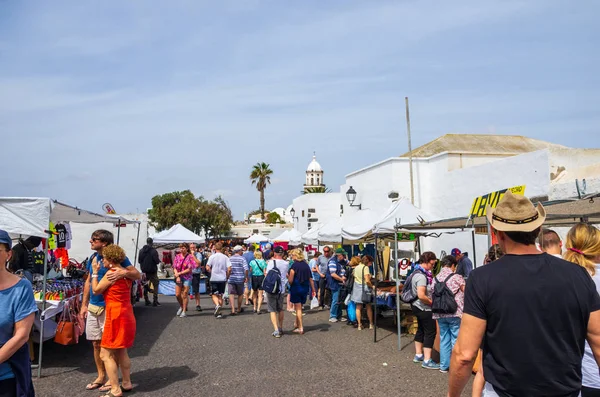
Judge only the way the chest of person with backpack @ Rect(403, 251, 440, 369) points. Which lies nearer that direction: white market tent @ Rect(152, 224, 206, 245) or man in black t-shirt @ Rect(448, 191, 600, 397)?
the man in black t-shirt

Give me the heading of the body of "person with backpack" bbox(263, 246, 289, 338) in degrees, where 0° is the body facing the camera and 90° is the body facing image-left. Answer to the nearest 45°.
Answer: approximately 180°

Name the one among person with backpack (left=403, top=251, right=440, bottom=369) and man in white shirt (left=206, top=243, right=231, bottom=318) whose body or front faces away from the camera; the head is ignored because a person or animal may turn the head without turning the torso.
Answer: the man in white shirt

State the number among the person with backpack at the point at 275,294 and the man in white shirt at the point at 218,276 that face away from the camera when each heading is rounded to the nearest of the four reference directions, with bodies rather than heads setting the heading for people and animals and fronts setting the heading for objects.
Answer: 2

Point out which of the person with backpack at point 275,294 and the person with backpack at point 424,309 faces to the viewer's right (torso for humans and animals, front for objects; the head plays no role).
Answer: the person with backpack at point 424,309

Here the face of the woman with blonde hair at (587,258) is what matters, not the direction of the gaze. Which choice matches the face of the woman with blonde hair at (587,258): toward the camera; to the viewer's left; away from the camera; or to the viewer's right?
away from the camera

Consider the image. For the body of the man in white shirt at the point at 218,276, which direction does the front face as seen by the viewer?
away from the camera

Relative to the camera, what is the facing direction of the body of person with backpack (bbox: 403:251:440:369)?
to the viewer's right

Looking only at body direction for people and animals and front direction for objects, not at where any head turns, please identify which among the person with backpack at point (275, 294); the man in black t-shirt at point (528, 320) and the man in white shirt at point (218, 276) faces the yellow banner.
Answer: the man in black t-shirt

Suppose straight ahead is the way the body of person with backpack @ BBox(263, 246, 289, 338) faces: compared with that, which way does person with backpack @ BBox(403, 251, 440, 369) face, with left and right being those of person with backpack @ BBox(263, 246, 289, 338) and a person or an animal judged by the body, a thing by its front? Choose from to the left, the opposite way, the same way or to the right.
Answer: to the right

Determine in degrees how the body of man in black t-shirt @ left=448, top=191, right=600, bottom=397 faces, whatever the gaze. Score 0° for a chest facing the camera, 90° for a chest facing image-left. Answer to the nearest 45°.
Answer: approximately 180°

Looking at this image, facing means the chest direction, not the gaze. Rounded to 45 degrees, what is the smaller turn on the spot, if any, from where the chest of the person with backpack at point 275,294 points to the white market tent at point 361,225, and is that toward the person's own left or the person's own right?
approximately 45° to the person's own right

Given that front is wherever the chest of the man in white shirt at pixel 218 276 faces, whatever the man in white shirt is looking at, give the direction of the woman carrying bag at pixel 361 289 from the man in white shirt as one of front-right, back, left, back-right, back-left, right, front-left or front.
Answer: back-right

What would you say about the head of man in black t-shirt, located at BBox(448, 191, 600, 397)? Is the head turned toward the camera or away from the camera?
away from the camera
